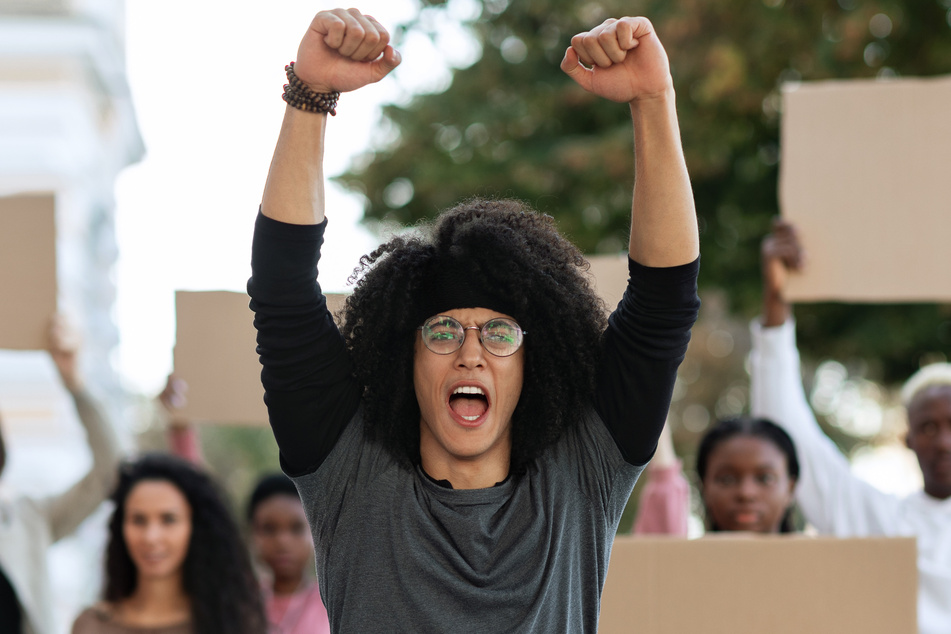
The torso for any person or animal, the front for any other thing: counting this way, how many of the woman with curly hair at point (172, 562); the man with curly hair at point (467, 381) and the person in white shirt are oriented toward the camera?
3

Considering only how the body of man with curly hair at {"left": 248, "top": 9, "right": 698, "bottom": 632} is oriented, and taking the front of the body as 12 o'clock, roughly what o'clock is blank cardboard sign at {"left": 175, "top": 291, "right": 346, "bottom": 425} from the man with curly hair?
The blank cardboard sign is roughly at 5 o'clock from the man with curly hair.

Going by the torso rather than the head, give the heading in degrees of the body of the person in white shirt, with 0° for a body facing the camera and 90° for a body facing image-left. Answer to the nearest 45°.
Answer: approximately 0°

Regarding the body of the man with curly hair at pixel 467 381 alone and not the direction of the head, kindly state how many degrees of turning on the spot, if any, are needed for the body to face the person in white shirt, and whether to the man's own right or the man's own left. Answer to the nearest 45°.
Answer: approximately 135° to the man's own left

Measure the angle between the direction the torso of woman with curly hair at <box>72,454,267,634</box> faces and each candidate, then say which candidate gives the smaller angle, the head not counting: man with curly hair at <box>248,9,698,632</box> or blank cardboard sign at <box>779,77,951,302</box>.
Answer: the man with curly hair

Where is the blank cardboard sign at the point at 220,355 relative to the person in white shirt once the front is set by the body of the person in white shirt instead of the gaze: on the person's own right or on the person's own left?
on the person's own right

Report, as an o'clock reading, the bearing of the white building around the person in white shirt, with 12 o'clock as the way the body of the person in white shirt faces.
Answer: The white building is roughly at 4 o'clock from the person in white shirt.

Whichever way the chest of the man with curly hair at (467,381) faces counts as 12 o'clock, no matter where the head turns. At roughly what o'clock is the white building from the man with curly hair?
The white building is roughly at 5 o'clock from the man with curly hair.

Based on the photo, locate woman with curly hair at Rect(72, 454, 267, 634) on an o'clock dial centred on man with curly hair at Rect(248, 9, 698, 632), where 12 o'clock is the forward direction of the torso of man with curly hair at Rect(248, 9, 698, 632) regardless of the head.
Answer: woman with curly hair at Rect(72, 454, 267, 634) is roughly at 5 o'clock from man with curly hair at Rect(248, 9, 698, 632).

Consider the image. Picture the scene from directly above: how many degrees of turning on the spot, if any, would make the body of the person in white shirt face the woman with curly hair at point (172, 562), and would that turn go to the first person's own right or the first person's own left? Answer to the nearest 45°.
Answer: approximately 90° to the first person's own right

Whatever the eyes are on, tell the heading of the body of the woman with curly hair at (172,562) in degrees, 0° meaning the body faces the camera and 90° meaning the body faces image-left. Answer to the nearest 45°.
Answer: approximately 0°
